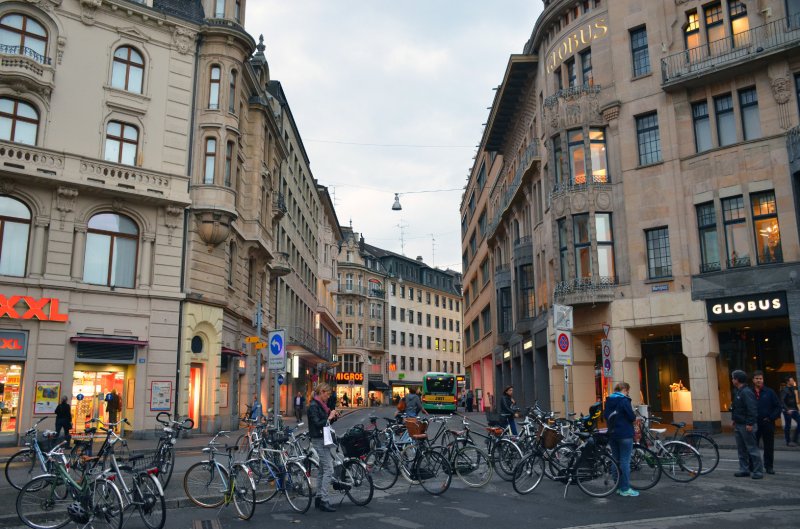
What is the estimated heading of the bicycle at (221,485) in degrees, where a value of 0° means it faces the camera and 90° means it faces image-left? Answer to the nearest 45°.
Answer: approximately 135°

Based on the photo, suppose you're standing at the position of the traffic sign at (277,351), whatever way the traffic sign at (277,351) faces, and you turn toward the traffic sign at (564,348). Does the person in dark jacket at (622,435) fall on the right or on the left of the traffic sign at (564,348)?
right

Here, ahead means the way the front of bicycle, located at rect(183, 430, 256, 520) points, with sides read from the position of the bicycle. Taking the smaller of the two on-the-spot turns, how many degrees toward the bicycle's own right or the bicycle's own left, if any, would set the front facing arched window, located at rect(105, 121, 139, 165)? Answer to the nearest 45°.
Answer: approximately 45° to the bicycle's own right

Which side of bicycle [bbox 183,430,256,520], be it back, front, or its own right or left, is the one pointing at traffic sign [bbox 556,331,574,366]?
right

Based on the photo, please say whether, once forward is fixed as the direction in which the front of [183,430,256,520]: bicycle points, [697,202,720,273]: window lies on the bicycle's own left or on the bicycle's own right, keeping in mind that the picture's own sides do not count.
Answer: on the bicycle's own right

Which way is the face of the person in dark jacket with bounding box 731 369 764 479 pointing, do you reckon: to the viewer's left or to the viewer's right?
to the viewer's left
